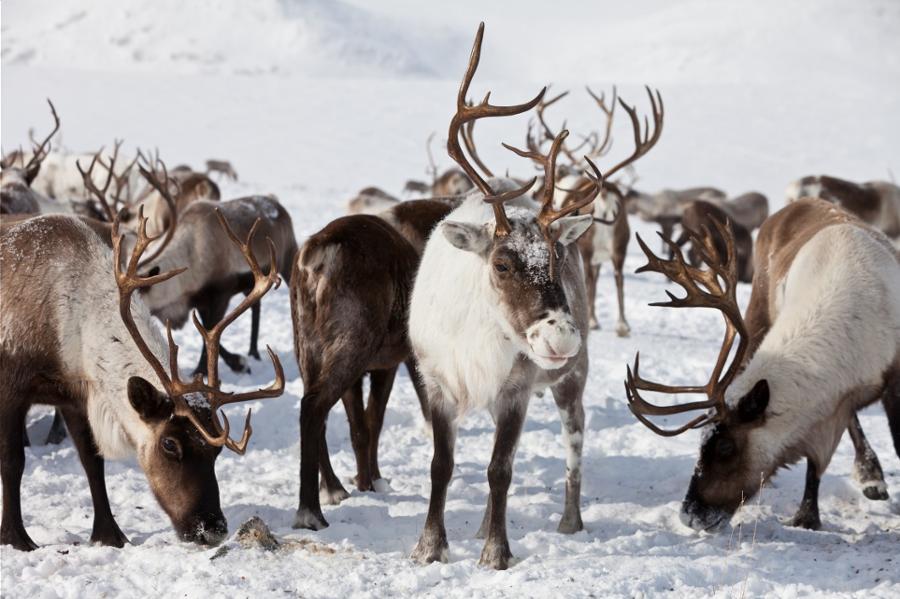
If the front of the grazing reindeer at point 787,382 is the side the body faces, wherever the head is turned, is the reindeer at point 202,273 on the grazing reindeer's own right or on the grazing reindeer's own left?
on the grazing reindeer's own right

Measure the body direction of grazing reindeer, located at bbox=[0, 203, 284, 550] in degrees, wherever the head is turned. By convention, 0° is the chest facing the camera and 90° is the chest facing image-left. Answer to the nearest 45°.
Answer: approximately 315°

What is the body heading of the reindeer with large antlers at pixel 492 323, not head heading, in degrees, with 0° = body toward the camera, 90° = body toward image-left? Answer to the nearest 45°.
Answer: approximately 0°

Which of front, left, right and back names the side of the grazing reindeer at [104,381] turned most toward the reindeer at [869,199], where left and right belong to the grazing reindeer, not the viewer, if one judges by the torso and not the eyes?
left

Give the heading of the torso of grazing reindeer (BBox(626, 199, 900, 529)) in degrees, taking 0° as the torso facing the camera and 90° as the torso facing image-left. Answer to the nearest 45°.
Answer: approximately 45°

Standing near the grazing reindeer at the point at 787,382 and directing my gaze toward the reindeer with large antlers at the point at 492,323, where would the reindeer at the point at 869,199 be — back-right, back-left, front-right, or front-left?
back-right

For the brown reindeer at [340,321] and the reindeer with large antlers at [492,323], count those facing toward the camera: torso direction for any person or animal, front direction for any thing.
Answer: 1

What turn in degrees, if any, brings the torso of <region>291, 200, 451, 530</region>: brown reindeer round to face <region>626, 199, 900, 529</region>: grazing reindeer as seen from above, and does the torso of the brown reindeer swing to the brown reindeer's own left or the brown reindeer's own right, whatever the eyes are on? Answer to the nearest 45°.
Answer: approximately 45° to the brown reindeer's own right

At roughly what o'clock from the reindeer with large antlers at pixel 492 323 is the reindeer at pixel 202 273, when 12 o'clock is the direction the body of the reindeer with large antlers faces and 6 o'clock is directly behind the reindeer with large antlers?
The reindeer is roughly at 5 o'clock from the reindeer with large antlers.

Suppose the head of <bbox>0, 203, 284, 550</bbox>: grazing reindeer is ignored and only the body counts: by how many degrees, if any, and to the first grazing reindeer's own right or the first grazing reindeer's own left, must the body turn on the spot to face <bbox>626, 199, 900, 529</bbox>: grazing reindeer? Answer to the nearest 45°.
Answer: approximately 45° to the first grazing reindeer's own left

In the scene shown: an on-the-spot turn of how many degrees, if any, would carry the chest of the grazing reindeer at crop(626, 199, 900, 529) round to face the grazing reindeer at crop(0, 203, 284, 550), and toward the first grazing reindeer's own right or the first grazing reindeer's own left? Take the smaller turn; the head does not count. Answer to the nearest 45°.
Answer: approximately 45° to the first grazing reindeer's own right

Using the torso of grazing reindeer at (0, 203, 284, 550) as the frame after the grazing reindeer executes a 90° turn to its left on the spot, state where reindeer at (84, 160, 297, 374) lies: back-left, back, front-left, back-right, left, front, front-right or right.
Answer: front-left

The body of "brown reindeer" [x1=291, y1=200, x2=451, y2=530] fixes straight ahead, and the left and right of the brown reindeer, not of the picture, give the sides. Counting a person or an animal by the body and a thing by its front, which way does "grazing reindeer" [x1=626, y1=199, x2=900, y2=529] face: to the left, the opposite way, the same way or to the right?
the opposite way

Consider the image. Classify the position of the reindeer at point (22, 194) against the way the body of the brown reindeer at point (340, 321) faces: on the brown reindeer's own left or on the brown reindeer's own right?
on the brown reindeer's own left

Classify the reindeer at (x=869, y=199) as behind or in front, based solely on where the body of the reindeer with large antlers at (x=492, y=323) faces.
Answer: behind
